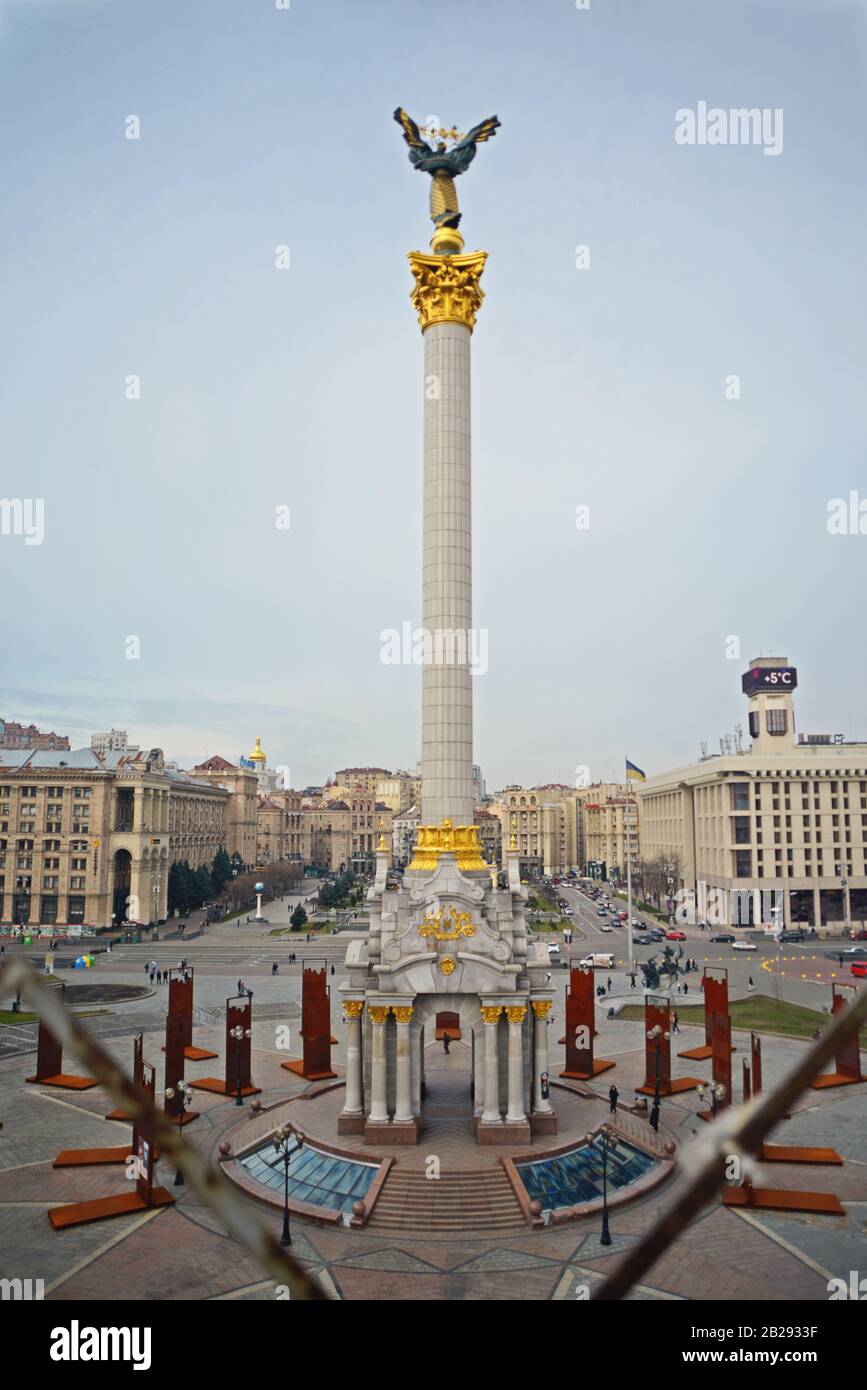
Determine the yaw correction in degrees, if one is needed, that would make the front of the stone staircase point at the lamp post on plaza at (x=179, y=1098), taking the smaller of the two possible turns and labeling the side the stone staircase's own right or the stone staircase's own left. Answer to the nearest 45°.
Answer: approximately 135° to the stone staircase's own right

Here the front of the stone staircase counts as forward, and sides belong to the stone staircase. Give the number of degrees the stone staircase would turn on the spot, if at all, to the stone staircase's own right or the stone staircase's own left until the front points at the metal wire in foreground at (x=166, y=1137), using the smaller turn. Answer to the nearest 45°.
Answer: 0° — it already faces it

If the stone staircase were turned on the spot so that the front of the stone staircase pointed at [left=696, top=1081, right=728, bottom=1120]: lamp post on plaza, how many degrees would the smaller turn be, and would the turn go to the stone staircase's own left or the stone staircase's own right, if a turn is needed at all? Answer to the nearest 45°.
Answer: approximately 135° to the stone staircase's own left

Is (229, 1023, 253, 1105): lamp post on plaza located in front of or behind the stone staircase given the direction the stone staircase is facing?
behind

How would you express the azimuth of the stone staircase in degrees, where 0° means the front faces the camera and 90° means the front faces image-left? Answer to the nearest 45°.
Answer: approximately 0°

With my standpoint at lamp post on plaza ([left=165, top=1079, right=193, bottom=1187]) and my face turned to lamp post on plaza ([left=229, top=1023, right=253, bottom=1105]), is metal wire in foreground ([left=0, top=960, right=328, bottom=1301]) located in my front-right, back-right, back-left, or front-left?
back-right

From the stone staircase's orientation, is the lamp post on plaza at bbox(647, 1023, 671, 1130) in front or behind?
behind
